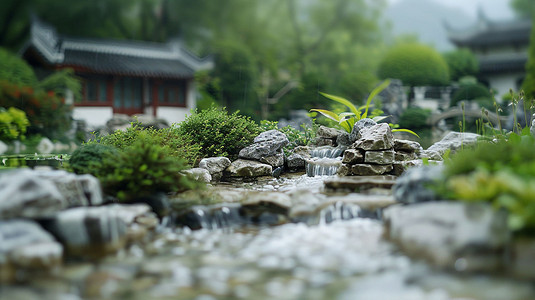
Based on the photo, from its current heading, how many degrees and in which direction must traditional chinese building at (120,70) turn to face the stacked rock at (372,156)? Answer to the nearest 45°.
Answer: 0° — it already faces it

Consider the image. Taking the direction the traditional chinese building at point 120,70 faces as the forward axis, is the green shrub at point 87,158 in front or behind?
in front

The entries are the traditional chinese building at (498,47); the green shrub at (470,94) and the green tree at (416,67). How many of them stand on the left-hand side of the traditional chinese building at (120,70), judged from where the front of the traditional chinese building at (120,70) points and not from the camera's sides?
3

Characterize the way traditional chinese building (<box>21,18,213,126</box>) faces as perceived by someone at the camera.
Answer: facing the viewer

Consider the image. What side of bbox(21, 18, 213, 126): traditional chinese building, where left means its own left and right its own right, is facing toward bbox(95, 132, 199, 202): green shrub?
front

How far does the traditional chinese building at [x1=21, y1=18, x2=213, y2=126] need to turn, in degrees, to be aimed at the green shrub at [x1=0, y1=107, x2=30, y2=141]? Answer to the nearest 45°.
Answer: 0° — it already faces it

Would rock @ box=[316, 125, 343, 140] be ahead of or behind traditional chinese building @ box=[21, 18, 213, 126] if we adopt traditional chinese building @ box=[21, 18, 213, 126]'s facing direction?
ahead

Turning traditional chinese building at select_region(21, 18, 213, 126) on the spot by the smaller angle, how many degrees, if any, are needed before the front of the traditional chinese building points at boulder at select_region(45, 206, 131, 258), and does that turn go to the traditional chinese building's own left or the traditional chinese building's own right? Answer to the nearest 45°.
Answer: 0° — it already faces it

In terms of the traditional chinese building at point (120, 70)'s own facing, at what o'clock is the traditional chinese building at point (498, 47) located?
the traditional chinese building at point (498, 47) is roughly at 9 o'clock from the traditional chinese building at point (120, 70).

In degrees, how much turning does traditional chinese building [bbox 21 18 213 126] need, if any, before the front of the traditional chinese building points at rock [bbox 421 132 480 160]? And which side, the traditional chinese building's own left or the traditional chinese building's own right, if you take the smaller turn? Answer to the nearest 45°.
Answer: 0° — it already faces it

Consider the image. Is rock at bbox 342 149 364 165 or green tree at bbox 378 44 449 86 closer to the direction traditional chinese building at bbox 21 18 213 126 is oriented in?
the rock

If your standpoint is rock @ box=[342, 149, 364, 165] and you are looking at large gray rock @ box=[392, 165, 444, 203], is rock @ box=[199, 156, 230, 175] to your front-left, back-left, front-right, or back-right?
back-right

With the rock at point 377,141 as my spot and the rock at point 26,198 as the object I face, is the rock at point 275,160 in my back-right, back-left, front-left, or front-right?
front-right

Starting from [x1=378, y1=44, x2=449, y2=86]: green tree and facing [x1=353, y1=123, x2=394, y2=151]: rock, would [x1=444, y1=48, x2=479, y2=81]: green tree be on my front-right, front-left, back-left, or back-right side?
back-left

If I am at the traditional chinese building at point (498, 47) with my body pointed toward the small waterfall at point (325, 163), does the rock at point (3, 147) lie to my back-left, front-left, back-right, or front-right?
front-right

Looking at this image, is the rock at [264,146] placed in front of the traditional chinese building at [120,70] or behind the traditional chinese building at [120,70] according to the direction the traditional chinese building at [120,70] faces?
in front

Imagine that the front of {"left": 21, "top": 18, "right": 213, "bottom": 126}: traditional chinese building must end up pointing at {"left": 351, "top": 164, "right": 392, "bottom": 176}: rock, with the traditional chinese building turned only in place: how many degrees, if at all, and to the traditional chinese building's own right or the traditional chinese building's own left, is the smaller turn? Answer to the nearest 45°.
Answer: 0° — it already faces it
